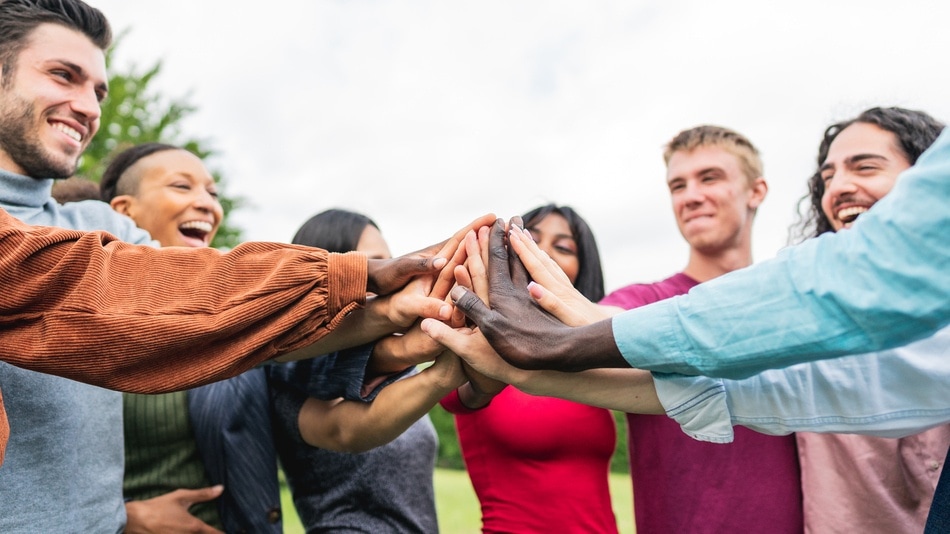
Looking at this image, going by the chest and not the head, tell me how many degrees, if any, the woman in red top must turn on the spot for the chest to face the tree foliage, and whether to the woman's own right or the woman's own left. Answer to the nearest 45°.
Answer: approximately 135° to the woman's own right

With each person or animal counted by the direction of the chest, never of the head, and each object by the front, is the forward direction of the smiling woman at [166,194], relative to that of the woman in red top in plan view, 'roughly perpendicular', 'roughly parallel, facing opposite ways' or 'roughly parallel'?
roughly perpendicular

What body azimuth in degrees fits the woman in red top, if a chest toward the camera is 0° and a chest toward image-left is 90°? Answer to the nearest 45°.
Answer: approximately 0°

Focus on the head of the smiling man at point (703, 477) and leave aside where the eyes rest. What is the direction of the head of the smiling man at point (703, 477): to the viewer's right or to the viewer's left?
to the viewer's left

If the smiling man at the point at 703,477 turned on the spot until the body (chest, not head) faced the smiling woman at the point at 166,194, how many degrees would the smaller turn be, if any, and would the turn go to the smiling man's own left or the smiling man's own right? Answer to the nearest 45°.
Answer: approximately 45° to the smiling man's own right

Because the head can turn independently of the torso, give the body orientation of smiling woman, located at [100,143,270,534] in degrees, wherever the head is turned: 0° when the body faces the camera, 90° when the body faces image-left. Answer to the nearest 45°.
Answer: approximately 315°

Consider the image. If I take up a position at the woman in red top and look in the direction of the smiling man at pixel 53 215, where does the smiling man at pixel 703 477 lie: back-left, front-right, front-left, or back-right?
back-left

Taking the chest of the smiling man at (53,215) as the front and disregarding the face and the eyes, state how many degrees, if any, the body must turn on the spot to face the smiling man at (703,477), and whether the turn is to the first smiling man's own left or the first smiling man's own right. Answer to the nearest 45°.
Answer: approximately 45° to the first smiling man's own left

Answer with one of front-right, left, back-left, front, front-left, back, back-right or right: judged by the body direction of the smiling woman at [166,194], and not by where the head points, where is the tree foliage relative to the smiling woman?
back-left

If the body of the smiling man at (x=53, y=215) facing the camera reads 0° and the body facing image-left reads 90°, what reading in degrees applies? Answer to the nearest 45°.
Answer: approximately 315°
